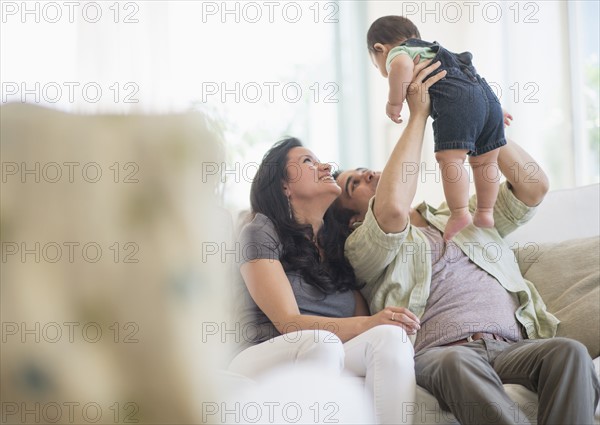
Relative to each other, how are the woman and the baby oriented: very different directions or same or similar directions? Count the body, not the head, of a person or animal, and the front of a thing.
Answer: very different directions

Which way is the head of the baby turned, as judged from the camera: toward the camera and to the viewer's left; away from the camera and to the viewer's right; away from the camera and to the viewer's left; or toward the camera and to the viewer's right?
away from the camera and to the viewer's left

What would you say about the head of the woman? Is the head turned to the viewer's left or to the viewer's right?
to the viewer's right

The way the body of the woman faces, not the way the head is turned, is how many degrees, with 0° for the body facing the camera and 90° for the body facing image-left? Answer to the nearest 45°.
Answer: approximately 315°

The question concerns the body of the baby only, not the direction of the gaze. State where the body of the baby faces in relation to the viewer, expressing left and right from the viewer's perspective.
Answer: facing away from the viewer and to the left of the viewer
